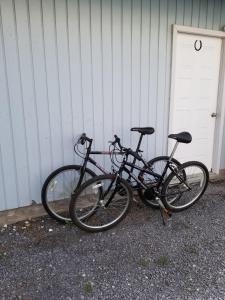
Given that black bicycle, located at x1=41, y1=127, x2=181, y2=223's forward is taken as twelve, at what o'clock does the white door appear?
The white door is roughly at 5 o'clock from the black bicycle.

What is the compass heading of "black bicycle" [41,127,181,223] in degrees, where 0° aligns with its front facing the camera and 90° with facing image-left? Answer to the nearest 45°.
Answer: approximately 90°

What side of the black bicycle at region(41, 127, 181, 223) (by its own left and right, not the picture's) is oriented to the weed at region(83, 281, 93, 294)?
left
